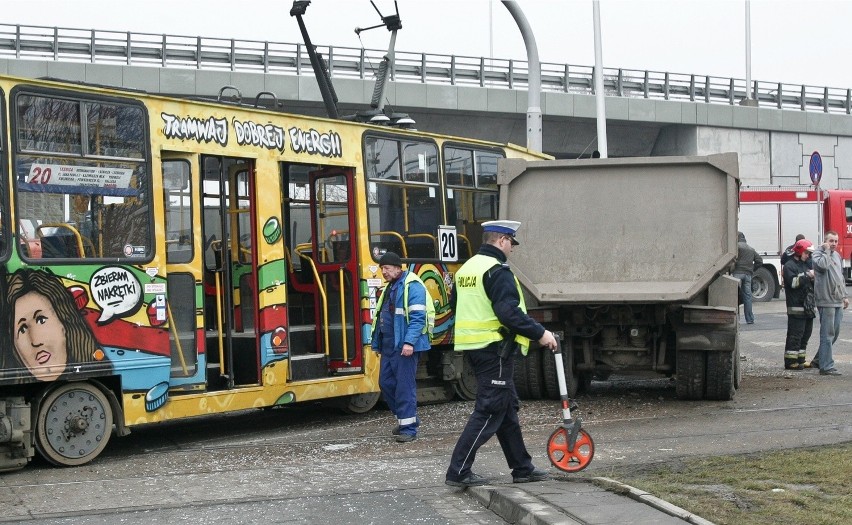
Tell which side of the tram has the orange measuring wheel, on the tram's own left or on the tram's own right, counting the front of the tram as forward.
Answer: on the tram's own right

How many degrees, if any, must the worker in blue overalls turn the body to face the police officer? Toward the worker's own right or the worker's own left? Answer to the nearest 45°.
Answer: approximately 45° to the worker's own left

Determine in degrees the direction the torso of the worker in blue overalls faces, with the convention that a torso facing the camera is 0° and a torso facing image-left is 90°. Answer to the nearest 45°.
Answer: approximately 45°

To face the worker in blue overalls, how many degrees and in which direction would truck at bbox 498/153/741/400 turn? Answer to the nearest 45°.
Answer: approximately 135° to its left

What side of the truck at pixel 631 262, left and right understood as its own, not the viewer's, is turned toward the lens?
back

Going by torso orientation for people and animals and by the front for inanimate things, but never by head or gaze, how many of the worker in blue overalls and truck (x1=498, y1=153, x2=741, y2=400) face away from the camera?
1

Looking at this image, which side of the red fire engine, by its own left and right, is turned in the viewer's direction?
right

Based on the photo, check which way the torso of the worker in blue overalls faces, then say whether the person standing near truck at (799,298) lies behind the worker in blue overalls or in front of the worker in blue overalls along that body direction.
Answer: behind
